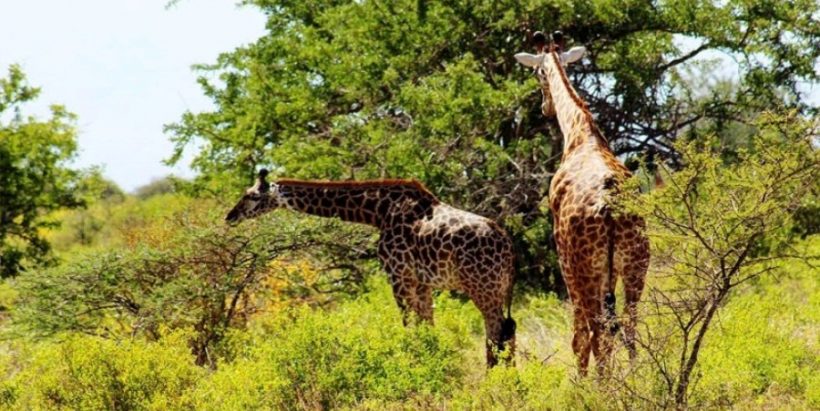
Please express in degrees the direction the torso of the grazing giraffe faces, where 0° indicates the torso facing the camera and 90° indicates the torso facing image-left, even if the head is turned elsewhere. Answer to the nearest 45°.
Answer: approximately 90°

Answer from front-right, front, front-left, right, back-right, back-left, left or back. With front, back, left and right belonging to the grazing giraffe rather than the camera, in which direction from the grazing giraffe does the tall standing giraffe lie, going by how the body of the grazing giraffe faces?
back-left
